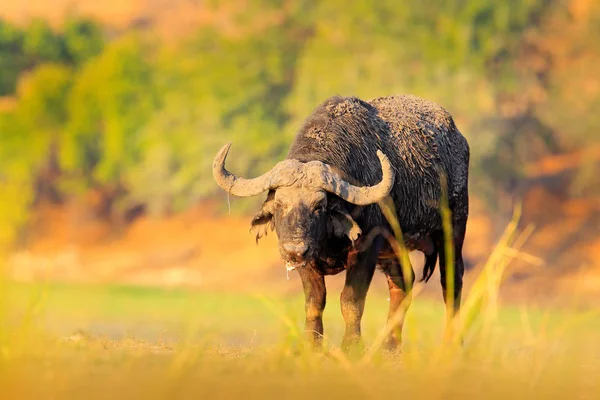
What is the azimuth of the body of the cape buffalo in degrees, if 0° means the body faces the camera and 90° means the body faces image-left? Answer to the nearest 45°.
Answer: approximately 45°
